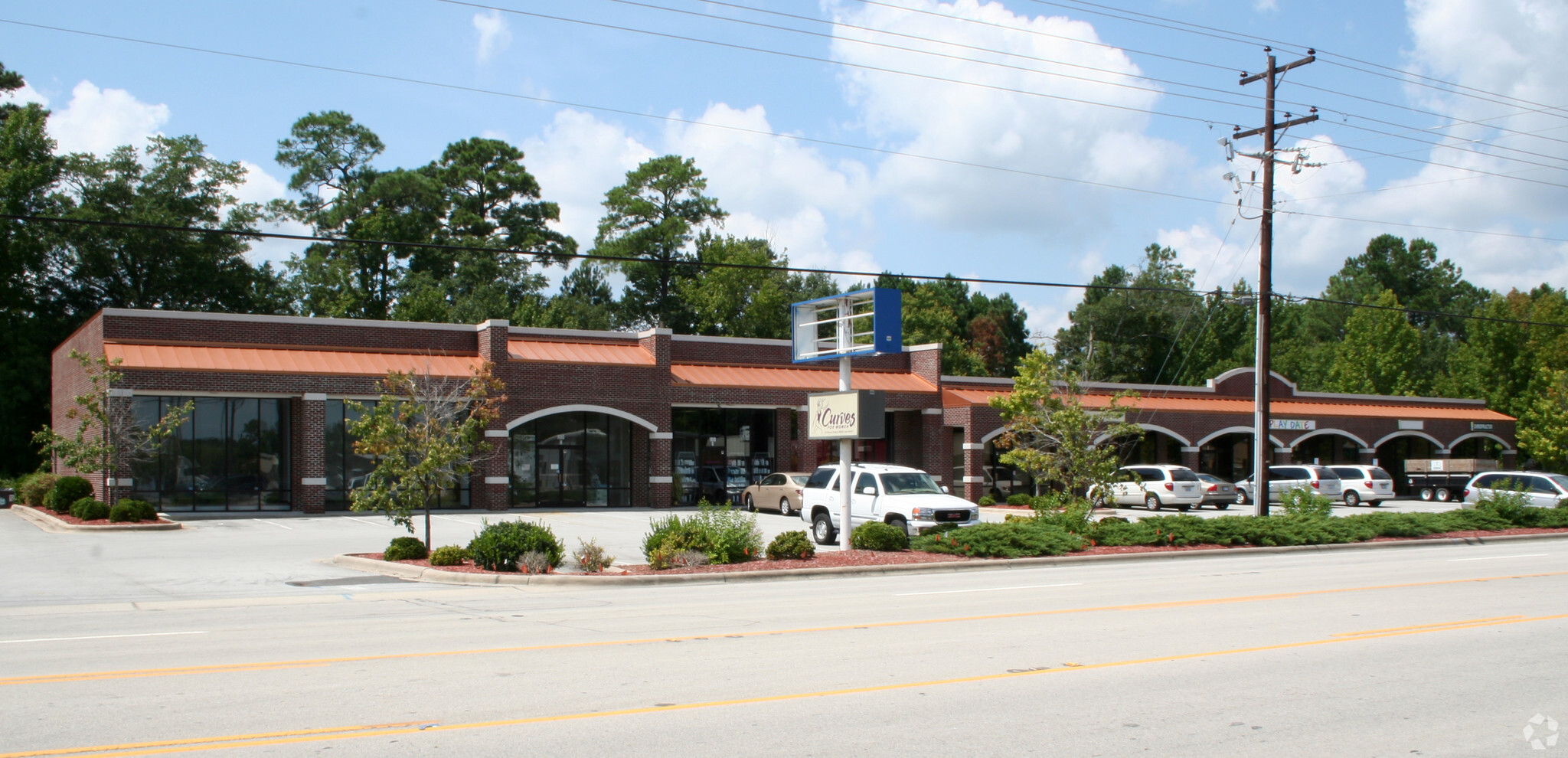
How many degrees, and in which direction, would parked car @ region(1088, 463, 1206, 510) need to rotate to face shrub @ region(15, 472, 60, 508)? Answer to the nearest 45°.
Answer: approximately 90° to its left

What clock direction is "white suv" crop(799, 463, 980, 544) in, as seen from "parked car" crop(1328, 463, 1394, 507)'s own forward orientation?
The white suv is roughly at 8 o'clock from the parked car.

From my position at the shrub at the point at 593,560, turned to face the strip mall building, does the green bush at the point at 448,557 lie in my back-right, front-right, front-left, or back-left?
front-left

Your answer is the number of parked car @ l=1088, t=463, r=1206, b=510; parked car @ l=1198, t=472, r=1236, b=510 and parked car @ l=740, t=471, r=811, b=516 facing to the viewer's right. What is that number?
0

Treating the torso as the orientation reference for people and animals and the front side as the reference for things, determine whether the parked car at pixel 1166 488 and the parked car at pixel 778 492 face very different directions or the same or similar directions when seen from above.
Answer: same or similar directions

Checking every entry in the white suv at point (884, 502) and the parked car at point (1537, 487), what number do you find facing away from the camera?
0

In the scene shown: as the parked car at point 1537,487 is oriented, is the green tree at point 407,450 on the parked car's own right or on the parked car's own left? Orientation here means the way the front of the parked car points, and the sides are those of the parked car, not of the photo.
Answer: on the parked car's own right

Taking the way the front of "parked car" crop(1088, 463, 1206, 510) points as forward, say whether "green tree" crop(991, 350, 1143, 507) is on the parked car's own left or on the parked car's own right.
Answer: on the parked car's own left

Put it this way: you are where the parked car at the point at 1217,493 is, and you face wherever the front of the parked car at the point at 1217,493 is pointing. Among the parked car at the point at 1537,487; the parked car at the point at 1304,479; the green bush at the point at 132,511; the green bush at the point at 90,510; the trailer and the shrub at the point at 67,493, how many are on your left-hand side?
3

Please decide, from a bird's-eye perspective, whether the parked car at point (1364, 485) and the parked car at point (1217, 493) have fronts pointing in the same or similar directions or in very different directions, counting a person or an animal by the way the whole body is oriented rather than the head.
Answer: same or similar directions

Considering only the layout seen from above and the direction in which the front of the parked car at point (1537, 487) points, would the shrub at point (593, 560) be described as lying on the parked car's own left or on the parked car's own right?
on the parked car's own right

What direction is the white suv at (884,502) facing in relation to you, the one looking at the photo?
facing the viewer and to the right of the viewer

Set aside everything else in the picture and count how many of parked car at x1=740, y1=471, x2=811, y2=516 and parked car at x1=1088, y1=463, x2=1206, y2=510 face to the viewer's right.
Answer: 0

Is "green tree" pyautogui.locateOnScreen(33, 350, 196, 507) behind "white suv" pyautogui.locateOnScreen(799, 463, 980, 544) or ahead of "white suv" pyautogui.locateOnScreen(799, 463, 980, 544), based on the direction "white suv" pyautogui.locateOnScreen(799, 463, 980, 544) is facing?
behind
